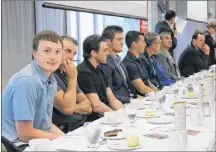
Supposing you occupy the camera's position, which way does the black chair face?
facing to the right of the viewer

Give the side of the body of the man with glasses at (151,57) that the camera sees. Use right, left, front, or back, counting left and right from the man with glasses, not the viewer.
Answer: right

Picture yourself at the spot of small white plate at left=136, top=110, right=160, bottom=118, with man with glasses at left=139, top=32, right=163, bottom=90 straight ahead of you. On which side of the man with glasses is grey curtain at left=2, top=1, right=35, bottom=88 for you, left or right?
left

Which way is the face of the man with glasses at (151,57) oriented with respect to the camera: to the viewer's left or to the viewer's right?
to the viewer's right

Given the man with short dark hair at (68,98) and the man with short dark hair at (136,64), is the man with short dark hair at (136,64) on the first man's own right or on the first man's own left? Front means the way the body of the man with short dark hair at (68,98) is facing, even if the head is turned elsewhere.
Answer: on the first man's own left

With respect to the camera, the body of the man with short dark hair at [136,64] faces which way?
to the viewer's right

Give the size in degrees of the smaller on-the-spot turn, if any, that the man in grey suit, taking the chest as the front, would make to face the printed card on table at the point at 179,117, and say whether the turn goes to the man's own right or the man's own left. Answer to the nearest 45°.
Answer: approximately 45° to the man's own right

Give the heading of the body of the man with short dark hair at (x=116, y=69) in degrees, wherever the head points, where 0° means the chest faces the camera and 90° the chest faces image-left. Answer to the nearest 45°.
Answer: approximately 315°
